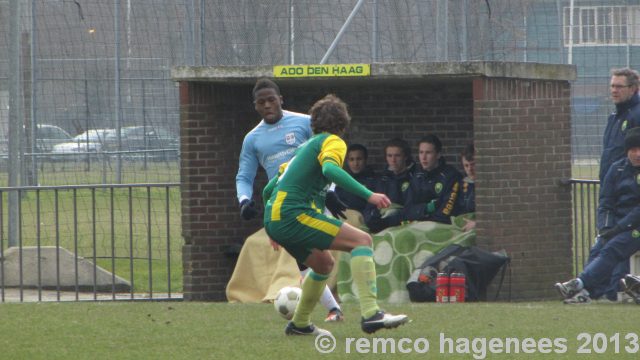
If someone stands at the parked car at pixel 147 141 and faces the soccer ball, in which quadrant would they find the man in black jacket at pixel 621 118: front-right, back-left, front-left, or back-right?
front-left

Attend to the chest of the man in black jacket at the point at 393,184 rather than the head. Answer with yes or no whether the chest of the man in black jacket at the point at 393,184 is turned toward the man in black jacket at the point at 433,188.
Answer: no

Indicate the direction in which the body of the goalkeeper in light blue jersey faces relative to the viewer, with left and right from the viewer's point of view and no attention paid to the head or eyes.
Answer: facing the viewer

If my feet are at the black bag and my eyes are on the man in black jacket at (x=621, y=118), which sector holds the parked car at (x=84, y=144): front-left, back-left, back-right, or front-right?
back-left

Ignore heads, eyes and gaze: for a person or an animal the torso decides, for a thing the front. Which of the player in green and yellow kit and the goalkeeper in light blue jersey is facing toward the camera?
the goalkeeper in light blue jersey

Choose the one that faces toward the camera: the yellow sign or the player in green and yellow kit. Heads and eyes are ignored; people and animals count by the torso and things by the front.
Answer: the yellow sign

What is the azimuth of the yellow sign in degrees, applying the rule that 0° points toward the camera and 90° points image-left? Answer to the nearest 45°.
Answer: approximately 0°

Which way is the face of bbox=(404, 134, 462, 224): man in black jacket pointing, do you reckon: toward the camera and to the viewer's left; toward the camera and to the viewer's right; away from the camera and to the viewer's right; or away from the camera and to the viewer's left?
toward the camera and to the viewer's left

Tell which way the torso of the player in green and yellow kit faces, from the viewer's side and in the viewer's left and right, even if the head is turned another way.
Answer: facing away from the viewer and to the right of the viewer

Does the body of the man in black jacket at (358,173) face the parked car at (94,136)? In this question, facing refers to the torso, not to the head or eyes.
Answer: no

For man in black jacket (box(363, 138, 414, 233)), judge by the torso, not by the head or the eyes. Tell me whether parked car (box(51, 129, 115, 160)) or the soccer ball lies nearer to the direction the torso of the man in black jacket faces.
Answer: the soccer ball

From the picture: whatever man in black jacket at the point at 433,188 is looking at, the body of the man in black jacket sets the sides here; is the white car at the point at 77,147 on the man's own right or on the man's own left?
on the man's own right

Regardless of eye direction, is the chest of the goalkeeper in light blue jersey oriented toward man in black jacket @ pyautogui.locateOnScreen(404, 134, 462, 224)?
no

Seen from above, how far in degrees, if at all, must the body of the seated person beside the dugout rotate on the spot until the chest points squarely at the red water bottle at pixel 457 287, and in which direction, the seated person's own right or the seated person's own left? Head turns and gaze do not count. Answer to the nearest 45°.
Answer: approximately 45° to the seated person's own right

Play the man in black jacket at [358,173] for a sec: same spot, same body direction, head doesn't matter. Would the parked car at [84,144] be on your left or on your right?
on your right

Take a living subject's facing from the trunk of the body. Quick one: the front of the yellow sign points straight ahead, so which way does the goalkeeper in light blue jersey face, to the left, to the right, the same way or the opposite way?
the same way

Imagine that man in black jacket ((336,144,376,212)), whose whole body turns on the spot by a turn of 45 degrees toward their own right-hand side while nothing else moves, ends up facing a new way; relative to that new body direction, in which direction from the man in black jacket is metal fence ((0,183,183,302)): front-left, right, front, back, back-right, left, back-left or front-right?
front
